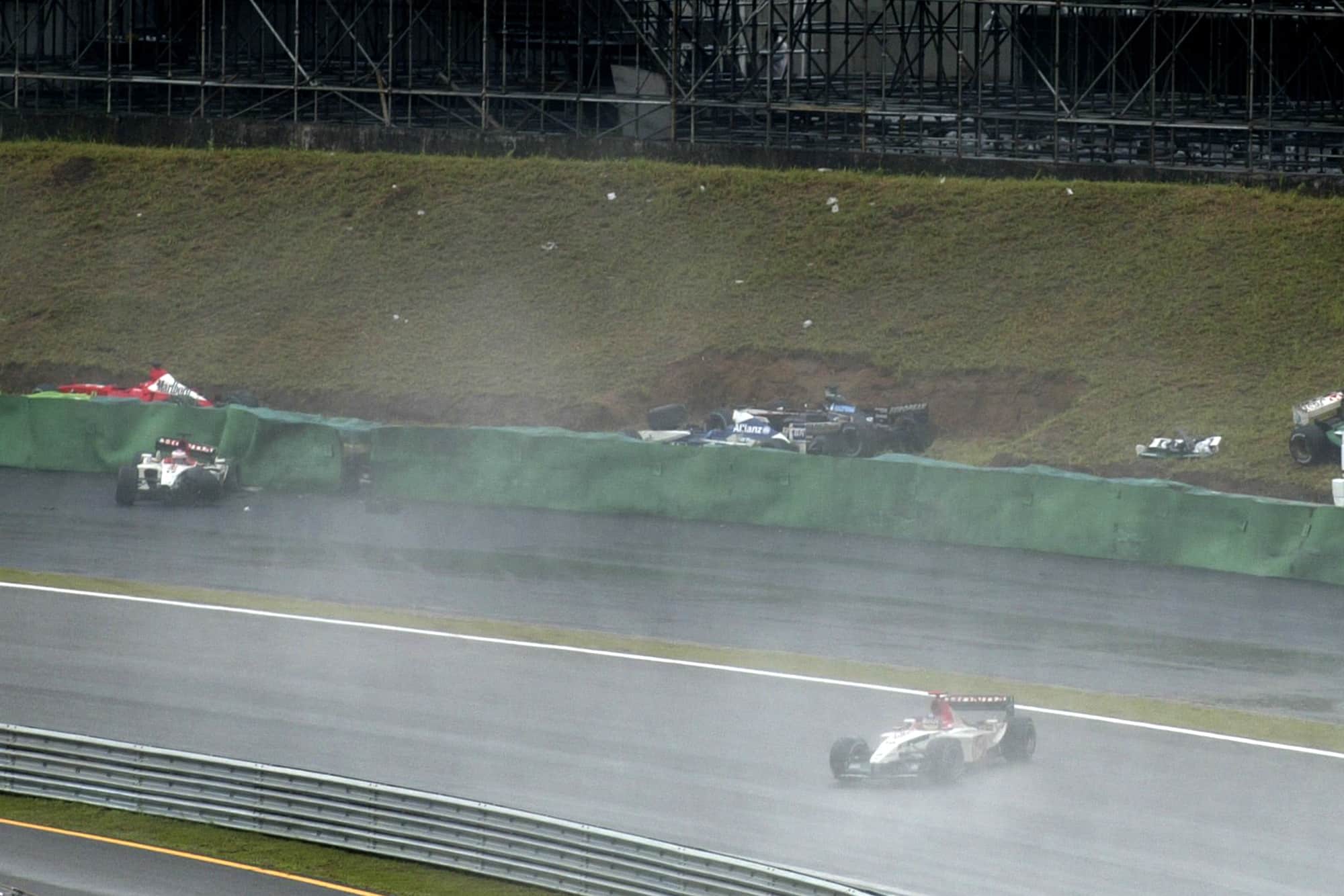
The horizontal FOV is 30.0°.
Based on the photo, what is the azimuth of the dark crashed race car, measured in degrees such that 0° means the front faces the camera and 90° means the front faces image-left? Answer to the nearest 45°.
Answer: approximately 90°

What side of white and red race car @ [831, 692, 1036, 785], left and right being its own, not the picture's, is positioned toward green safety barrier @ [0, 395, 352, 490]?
right

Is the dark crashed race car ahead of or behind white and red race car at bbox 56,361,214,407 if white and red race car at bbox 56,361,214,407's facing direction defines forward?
behind

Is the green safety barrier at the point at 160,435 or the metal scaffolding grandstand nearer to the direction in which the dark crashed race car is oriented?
the green safety barrier

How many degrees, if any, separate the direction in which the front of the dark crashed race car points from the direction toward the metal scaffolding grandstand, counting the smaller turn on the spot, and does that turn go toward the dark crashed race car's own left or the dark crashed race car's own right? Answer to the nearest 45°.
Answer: approximately 90° to the dark crashed race car's own right

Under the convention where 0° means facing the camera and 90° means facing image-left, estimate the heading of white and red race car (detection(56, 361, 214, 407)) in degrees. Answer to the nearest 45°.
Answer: approximately 90°

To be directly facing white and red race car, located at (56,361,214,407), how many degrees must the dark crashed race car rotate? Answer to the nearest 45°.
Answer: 0° — it already faces it

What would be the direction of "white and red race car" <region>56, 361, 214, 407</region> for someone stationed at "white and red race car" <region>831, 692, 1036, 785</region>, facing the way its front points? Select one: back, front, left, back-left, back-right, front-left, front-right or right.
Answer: right

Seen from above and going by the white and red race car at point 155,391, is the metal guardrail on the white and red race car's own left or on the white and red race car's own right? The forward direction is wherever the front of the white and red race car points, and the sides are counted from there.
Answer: on the white and red race car's own left

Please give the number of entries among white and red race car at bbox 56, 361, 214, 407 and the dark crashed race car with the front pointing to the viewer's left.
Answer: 2

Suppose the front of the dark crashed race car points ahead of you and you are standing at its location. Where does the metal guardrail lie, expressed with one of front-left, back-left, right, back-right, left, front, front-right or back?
left

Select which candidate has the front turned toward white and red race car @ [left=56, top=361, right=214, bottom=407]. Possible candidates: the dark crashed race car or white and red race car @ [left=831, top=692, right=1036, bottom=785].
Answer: the dark crashed race car
